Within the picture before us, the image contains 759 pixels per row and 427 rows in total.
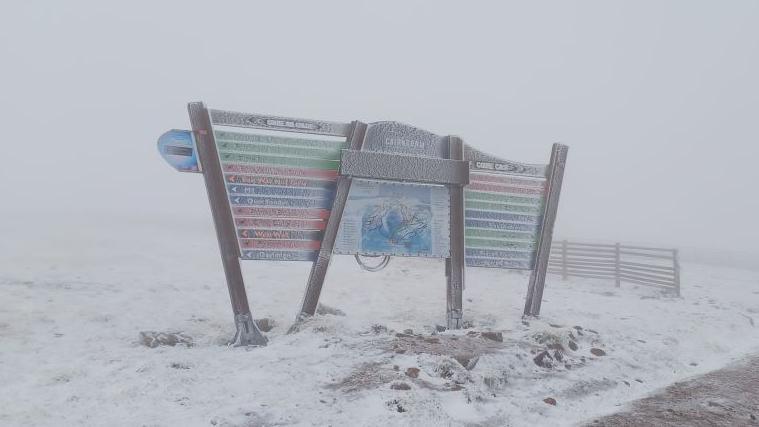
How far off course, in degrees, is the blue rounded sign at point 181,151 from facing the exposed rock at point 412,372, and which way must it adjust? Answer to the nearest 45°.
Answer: approximately 45° to its left

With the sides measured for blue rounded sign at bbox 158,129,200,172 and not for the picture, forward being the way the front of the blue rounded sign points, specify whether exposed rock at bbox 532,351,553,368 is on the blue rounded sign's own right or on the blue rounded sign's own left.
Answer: on the blue rounded sign's own left

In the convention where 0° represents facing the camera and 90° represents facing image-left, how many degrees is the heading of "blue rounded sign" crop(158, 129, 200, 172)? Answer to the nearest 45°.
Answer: approximately 0°

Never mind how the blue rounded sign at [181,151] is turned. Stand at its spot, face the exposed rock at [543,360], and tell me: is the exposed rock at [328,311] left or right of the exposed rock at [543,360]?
left

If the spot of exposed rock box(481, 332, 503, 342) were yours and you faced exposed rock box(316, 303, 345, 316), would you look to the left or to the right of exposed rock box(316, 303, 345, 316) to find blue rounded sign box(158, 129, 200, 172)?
left

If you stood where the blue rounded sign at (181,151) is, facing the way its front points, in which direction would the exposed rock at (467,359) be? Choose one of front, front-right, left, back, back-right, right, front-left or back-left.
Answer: front-left

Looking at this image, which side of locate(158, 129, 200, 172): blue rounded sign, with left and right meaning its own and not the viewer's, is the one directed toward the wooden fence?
left

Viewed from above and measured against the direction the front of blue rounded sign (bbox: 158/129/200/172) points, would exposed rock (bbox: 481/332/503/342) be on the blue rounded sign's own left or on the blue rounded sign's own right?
on the blue rounded sign's own left

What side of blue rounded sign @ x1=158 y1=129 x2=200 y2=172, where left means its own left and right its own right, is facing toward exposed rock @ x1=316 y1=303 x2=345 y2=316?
left
